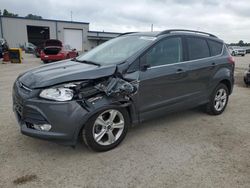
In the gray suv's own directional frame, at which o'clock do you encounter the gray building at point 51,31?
The gray building is roughly at 4 o'clock from the gray suv.

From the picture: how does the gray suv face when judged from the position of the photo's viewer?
facing the viewer and to the left of the viewer
